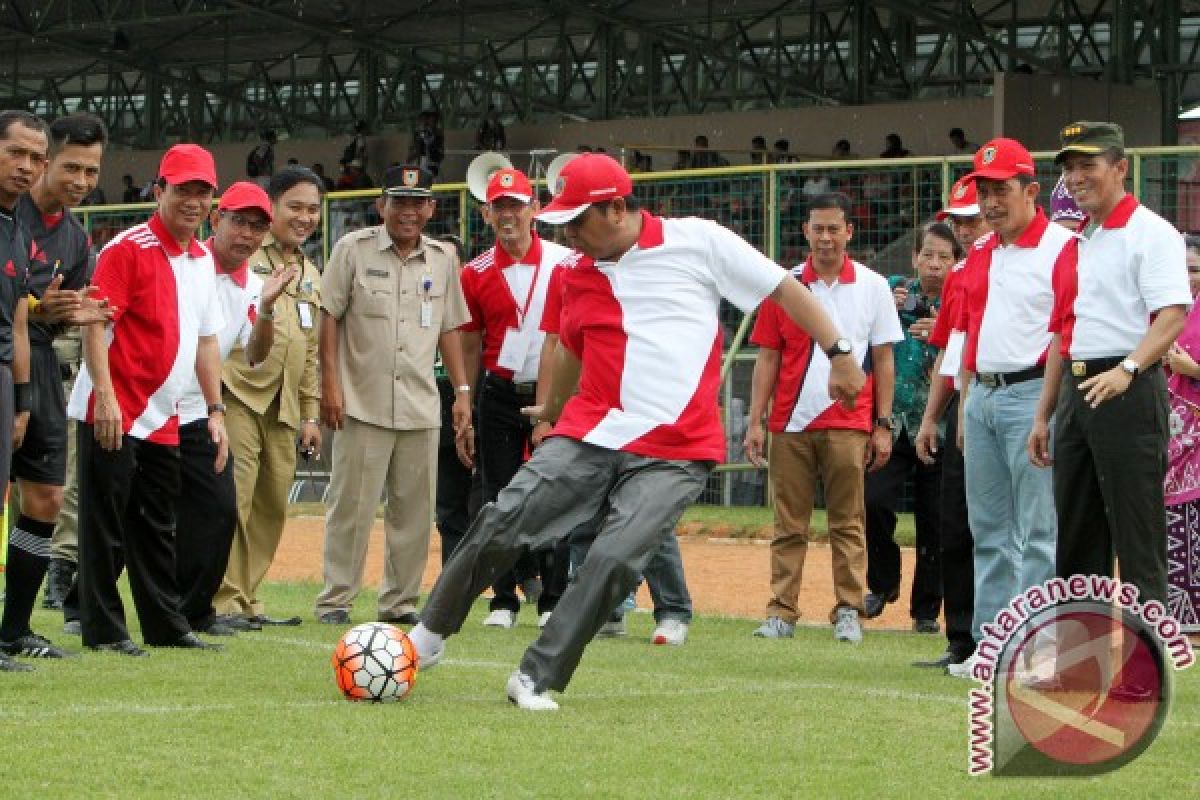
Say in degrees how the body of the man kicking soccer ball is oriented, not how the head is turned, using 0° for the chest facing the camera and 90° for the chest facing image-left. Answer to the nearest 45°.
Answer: approximately 45°

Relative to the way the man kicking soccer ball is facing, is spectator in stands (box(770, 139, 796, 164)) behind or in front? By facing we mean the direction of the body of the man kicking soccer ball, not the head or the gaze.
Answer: behind

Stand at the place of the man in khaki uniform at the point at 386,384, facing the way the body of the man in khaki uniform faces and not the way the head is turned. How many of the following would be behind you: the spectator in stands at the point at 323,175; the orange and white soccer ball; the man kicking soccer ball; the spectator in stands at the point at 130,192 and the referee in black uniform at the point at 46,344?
2

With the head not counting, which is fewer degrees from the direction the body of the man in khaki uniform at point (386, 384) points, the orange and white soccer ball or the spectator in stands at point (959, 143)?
the orange and white soccer ball

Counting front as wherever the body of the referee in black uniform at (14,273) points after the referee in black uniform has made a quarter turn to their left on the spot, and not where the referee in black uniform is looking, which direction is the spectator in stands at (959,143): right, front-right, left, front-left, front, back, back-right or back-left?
front

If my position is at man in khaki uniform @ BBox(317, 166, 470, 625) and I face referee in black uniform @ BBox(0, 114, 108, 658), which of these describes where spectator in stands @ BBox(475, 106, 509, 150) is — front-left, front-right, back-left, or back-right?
back-right

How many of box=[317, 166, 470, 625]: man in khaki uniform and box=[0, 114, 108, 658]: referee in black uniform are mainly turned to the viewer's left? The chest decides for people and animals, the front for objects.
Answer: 0

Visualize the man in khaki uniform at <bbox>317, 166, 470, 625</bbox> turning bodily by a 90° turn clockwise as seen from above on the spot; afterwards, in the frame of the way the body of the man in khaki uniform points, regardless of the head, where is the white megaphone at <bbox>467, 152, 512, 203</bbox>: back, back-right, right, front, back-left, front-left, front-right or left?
right

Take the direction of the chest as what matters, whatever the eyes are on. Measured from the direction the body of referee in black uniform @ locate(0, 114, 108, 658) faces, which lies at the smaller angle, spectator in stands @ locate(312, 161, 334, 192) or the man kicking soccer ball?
the man kicking soccer ball

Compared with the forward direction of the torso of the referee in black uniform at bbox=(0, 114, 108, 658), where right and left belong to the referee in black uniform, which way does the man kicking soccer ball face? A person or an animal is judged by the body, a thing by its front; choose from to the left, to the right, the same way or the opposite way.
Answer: to the right

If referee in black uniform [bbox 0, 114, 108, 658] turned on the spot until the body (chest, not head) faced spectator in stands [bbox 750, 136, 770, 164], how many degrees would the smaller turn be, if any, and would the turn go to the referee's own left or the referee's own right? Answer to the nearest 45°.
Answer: approximately 90° to the referee's own left

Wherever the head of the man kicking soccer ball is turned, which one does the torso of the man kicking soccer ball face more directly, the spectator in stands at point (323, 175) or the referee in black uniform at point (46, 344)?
the referee in black uniform

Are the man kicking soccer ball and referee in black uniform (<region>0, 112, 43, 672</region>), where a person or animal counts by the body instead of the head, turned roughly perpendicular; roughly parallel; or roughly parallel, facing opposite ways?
roughly perpendicular

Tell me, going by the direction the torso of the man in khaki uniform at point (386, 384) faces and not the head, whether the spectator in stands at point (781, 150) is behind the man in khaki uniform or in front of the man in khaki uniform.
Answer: behind
